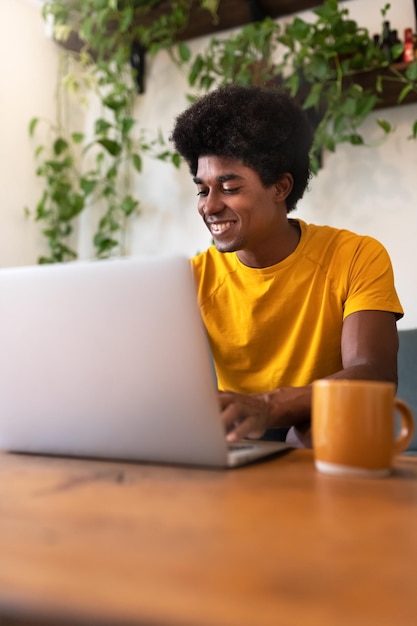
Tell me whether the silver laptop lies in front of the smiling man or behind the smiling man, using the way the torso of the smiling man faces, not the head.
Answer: in front

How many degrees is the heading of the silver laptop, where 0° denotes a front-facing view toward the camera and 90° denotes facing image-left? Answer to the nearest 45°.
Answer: approximately 225°

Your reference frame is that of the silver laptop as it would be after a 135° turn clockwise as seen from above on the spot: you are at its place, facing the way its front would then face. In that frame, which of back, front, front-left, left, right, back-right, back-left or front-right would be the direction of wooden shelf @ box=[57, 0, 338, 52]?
back

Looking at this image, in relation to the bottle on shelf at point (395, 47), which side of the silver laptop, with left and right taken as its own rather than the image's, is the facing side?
front

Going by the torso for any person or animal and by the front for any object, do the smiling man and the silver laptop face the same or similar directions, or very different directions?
very different directions

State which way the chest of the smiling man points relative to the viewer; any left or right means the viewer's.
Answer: facing the viewer and to the left of the viewer

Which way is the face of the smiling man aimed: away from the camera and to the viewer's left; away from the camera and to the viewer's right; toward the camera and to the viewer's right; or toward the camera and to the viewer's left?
toward the camera and to the viewer's left

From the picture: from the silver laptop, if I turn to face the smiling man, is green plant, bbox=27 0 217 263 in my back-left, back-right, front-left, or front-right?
front-left
